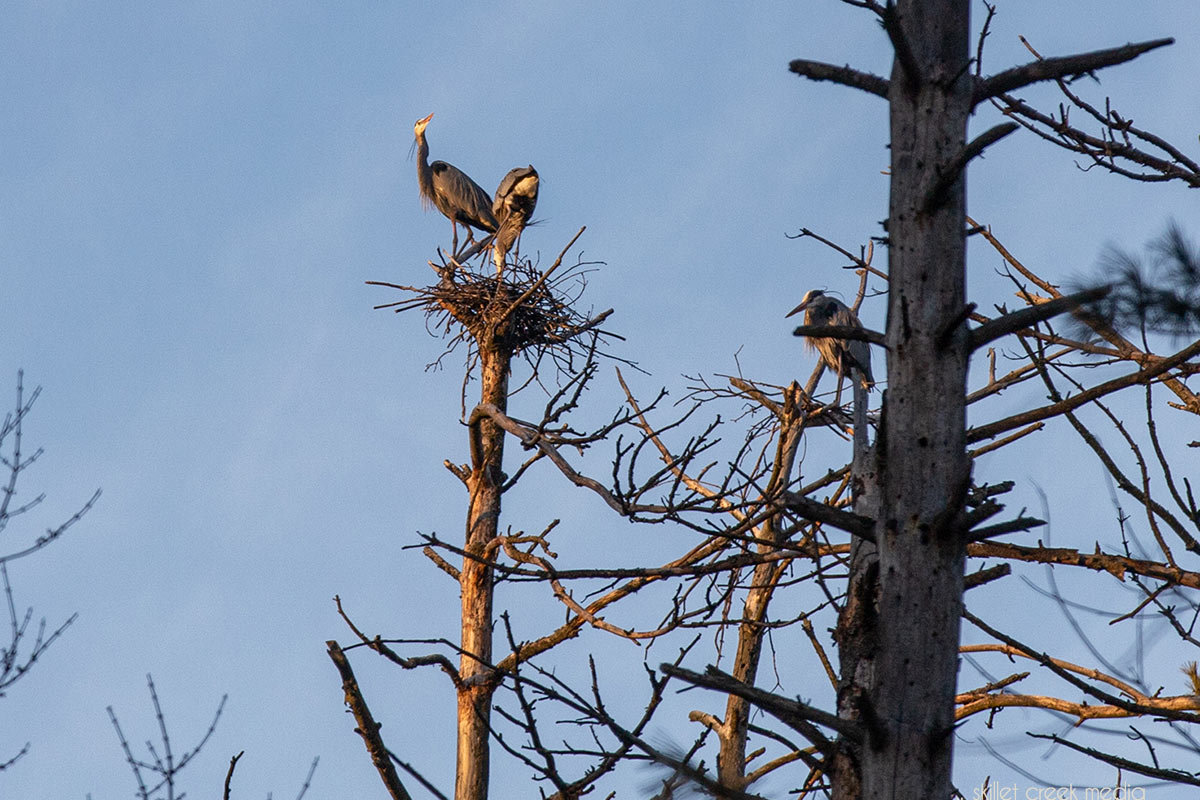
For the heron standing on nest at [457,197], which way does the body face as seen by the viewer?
to the viewer's left

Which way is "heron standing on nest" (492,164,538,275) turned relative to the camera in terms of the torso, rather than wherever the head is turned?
toward the camera

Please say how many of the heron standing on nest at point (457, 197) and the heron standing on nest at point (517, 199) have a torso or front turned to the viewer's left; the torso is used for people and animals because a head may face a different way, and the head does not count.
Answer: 1
